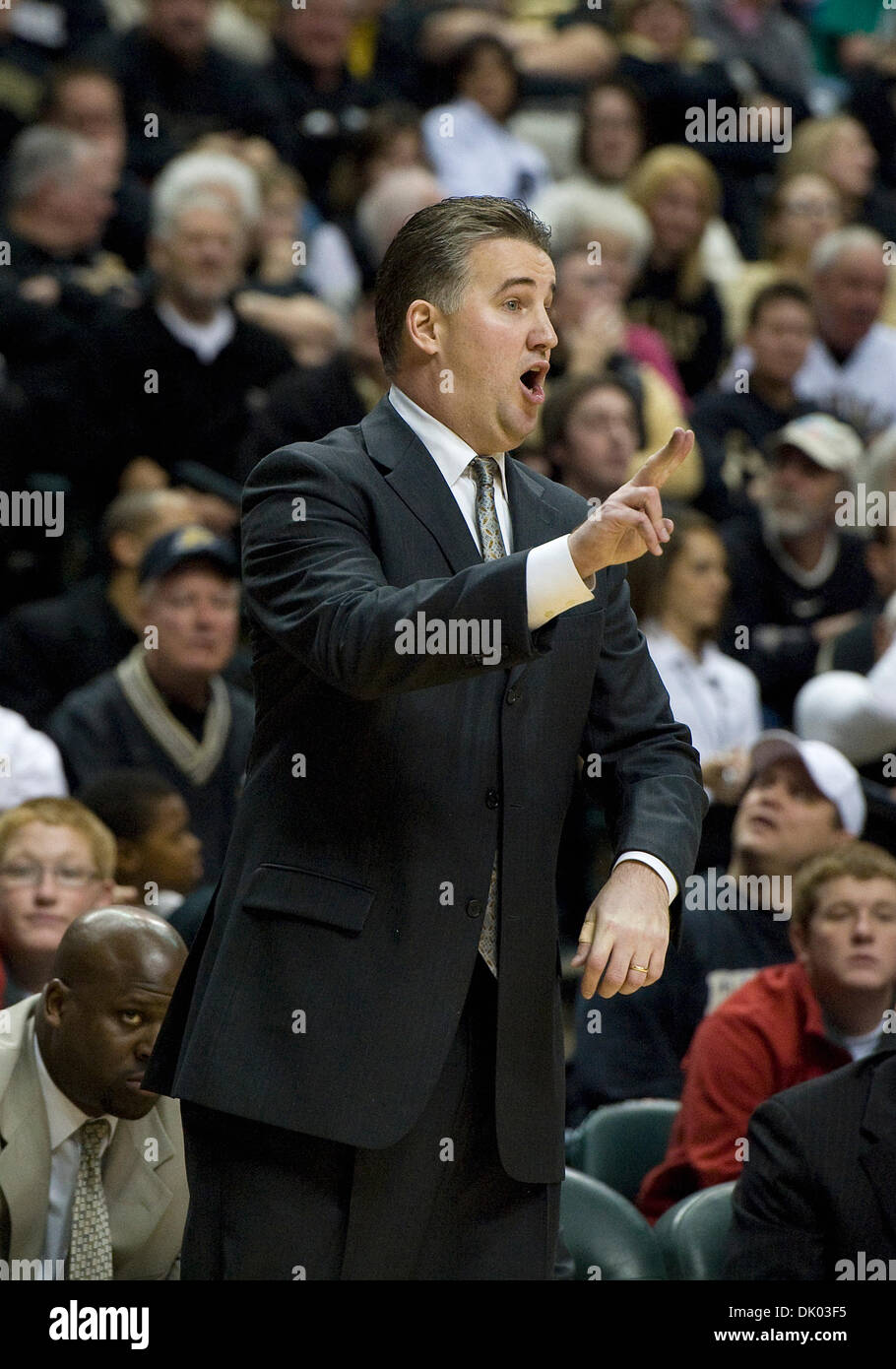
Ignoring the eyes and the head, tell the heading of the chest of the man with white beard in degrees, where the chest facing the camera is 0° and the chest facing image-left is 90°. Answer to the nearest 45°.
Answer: approximately 0°

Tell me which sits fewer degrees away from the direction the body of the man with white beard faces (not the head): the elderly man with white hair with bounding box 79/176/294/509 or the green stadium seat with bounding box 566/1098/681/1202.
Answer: the green stadium seat

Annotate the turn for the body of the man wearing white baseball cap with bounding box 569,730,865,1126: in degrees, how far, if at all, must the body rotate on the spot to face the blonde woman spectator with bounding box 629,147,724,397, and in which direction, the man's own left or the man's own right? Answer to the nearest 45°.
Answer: approximately 135° to the man's own right

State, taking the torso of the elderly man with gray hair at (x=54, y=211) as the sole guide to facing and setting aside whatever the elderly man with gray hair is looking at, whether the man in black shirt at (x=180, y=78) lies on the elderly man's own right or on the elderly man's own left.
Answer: on the elderly man's own left
